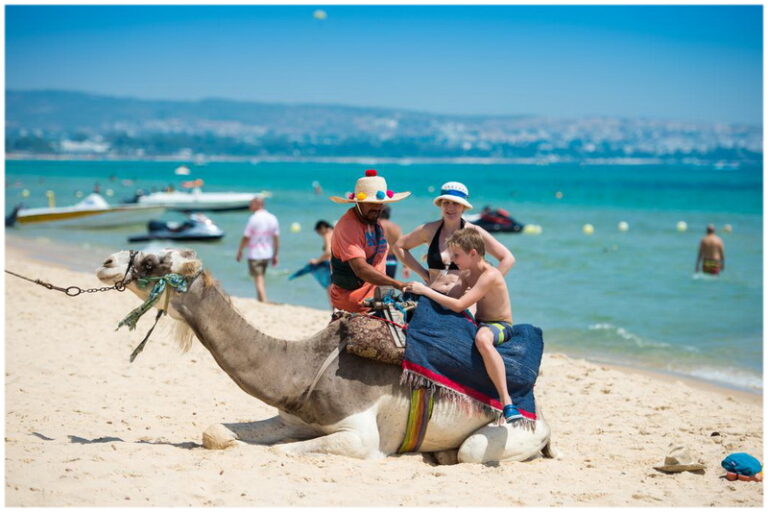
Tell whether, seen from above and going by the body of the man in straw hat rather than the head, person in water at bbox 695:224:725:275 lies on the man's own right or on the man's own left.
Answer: on the man's own left

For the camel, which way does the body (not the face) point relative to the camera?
to the viewer's left

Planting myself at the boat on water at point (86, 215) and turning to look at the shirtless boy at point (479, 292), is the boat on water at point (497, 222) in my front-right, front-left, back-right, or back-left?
front-left

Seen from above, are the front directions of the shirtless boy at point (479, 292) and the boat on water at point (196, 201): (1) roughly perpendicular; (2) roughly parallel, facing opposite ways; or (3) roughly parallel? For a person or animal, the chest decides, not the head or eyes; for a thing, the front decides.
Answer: roughly parallel, facing opposite ways

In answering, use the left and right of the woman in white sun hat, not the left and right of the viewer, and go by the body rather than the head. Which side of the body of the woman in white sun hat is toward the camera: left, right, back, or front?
front

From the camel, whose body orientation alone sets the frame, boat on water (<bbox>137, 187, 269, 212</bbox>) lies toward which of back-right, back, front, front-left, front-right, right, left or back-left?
right

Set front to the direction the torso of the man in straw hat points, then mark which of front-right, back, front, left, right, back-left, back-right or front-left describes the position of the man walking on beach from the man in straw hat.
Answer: back-left

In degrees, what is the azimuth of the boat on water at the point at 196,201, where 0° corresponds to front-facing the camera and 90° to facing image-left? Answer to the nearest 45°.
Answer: approximately 270°

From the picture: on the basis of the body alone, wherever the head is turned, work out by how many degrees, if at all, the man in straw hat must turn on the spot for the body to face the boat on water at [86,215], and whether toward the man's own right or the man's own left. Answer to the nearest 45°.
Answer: approximately 135° to the man's own left

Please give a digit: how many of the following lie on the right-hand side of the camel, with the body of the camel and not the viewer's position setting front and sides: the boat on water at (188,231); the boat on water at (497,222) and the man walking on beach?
3

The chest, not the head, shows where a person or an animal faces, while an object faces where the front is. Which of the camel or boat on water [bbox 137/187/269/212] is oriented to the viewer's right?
the boat on water

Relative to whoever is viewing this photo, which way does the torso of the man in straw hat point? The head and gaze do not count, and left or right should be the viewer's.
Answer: facing the viewer and to the right of the viewer

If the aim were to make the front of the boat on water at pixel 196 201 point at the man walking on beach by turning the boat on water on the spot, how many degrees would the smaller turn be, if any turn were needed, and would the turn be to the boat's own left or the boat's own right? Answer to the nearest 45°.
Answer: approximately 90° to the boat's own right

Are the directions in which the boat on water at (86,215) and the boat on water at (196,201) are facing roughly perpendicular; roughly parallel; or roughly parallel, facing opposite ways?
roughly parallel

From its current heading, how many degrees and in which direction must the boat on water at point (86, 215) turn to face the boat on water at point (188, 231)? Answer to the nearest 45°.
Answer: approximately 45° to its right

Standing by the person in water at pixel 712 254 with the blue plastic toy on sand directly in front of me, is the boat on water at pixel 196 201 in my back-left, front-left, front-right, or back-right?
back-right
